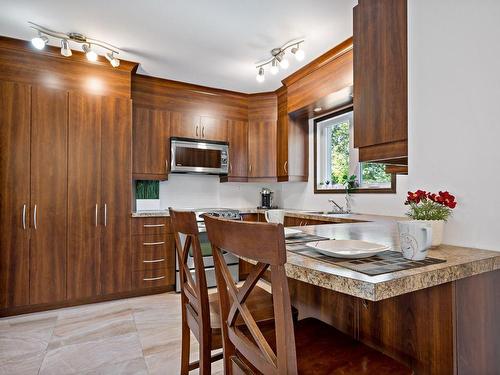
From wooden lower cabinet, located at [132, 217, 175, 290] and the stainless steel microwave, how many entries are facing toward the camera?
2

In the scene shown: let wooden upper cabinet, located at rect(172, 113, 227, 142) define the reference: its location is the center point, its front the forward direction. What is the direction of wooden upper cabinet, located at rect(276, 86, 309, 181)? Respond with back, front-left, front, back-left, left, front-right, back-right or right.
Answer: left

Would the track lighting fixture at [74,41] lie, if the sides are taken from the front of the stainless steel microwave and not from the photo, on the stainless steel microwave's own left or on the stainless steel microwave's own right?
on the stainless steel microwave's own right

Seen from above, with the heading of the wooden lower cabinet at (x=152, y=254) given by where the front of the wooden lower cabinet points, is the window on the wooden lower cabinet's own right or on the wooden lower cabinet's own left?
on the wooden lower cabinet's own left

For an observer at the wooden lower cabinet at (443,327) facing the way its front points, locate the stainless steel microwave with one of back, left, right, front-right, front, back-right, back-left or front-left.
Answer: right

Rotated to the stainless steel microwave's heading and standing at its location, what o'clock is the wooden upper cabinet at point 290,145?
The wooden upper cabinet is roughly at 9 o'clock from the stainless steel microwave.

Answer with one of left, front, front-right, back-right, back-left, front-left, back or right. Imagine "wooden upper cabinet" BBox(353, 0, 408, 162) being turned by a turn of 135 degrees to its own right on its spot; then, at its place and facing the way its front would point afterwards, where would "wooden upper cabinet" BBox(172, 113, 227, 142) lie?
front-left

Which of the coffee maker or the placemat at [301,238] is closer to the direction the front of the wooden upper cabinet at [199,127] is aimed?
the placemat

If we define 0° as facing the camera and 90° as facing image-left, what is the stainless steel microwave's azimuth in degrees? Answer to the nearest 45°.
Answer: approximately 0°
